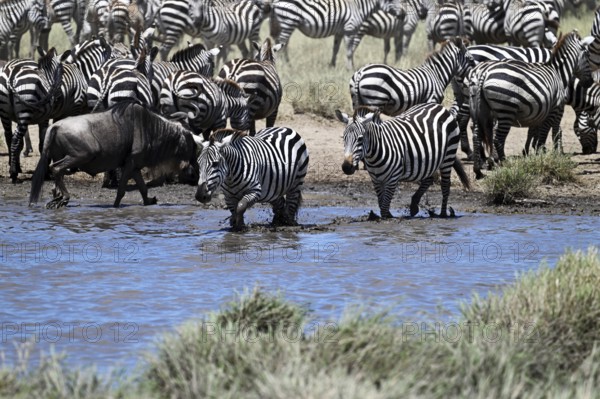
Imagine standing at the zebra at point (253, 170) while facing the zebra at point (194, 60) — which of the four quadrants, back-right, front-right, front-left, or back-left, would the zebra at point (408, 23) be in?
front-right

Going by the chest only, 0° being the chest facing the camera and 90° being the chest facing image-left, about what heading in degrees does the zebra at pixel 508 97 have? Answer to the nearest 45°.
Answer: approximately 225°

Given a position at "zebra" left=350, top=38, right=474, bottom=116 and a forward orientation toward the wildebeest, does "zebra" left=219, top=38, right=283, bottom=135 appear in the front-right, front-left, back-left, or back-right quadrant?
front-right

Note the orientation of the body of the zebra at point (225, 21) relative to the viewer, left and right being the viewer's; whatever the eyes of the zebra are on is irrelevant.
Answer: facing the viewer and to the left of the viewer

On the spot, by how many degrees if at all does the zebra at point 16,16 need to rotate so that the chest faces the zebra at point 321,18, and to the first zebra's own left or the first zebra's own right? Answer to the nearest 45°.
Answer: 0° — it already faces it

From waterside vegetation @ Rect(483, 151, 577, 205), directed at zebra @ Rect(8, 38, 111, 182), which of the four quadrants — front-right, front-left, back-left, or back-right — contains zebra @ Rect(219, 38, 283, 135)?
front-right

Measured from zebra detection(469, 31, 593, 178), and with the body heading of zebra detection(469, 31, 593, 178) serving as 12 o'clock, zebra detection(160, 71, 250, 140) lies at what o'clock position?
zebra detection(160, 71, 250, 140) is roughly at 7 o'clock from zebra detection(469, 31, 593, 178).

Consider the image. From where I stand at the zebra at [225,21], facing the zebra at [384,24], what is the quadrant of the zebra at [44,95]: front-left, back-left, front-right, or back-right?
back-right
